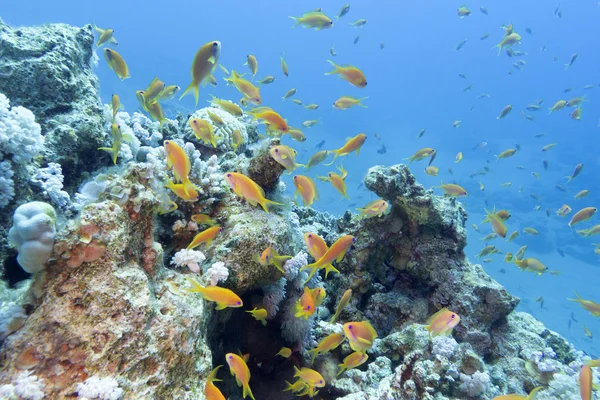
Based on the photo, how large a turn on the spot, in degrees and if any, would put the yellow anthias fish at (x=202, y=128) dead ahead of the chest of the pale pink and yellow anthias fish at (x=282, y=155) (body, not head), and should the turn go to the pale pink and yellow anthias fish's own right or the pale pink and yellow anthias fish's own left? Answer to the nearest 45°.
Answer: approximately 45° to the pale pink and yellow anthias fish's own right

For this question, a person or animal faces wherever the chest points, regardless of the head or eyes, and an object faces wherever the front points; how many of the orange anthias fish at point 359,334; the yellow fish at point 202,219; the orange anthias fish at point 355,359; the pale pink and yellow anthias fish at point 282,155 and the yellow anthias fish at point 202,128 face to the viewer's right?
1

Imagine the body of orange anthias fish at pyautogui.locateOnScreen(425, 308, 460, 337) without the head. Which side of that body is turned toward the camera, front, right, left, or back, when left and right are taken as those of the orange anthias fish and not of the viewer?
right

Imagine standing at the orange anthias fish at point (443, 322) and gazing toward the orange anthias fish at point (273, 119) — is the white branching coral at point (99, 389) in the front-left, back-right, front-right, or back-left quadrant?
front-left

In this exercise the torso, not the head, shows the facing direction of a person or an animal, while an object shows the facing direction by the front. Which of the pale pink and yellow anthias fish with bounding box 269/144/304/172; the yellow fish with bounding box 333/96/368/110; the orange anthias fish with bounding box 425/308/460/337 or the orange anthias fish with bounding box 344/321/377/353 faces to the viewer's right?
the orange anthias fish with bounding box 425/308/460/337

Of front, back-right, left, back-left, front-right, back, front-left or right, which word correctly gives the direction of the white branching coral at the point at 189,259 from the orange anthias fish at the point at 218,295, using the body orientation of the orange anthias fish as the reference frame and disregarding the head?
back-left

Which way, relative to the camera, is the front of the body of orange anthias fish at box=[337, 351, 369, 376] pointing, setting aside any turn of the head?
to the viewer's right

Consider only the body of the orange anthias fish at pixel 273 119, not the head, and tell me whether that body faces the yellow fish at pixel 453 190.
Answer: yes

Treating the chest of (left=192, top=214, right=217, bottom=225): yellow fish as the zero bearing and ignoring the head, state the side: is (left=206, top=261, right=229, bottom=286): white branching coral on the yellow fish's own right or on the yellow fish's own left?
on the yellow fish's own left

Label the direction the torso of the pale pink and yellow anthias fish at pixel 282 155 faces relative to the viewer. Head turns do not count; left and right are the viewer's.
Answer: facing to the left of the viewer
